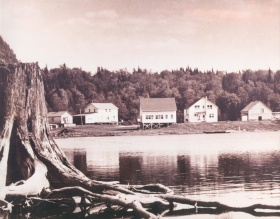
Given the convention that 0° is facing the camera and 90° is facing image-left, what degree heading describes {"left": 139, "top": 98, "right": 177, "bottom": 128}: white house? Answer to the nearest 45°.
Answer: approximately 0°

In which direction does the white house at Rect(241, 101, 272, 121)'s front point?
toward the camera

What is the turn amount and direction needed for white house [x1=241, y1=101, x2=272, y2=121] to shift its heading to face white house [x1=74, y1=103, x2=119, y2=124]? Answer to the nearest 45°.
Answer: approximately 90° to its right

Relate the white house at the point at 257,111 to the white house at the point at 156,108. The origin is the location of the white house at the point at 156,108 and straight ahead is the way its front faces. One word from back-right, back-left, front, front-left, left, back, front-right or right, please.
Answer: left

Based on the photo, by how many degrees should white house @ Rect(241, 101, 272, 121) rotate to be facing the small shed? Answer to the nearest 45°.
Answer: approximately 90° to its right

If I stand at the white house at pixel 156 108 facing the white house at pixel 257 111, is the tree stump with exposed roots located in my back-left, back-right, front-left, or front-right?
back-right

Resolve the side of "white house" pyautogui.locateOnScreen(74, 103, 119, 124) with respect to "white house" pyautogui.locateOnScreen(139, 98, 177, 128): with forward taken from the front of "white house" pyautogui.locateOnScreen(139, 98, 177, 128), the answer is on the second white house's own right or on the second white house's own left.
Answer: on the second white house's own right

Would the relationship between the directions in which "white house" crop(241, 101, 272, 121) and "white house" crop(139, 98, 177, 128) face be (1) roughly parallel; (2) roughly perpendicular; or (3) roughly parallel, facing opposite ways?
roughly parallel

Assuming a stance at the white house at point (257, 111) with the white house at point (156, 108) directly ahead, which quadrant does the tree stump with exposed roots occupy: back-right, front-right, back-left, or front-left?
front-left

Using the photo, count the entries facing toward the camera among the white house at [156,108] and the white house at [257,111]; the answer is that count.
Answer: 2
